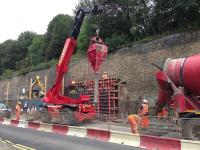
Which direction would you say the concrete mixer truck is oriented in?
to the viewer's right

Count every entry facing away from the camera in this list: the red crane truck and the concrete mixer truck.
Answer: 0

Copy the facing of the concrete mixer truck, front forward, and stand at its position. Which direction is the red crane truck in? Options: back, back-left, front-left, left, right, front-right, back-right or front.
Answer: back-left

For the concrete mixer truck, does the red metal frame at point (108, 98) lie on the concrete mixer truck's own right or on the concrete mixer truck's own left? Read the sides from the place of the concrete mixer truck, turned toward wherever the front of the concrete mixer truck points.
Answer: on the concrete mixer truck's own left

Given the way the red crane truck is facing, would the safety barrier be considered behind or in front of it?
in front

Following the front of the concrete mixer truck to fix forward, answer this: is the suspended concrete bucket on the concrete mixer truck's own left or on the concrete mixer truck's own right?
on the concrete mixer truck's own left
